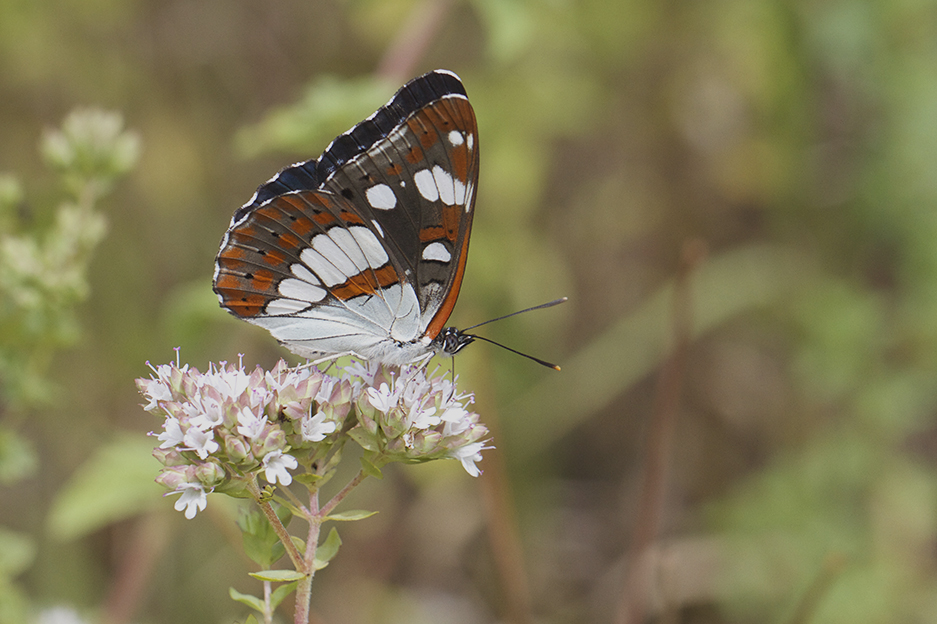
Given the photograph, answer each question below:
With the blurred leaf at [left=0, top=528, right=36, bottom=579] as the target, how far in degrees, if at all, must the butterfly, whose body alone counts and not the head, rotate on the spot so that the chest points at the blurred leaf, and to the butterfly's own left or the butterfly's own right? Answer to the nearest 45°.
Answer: approximately 135° to the butterfly's own left

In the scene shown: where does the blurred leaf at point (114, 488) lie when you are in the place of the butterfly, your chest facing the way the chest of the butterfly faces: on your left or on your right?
on your left

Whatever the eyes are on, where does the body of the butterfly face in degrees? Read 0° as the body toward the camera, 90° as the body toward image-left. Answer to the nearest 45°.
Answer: approximately 270°

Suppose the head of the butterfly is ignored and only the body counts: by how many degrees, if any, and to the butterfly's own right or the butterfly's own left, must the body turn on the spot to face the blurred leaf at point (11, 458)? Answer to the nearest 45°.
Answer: approximately 135° to the butterfly's own left

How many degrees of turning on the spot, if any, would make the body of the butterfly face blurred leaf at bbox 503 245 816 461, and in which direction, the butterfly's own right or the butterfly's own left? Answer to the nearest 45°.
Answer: approximately 45° to the butterfly's own left
